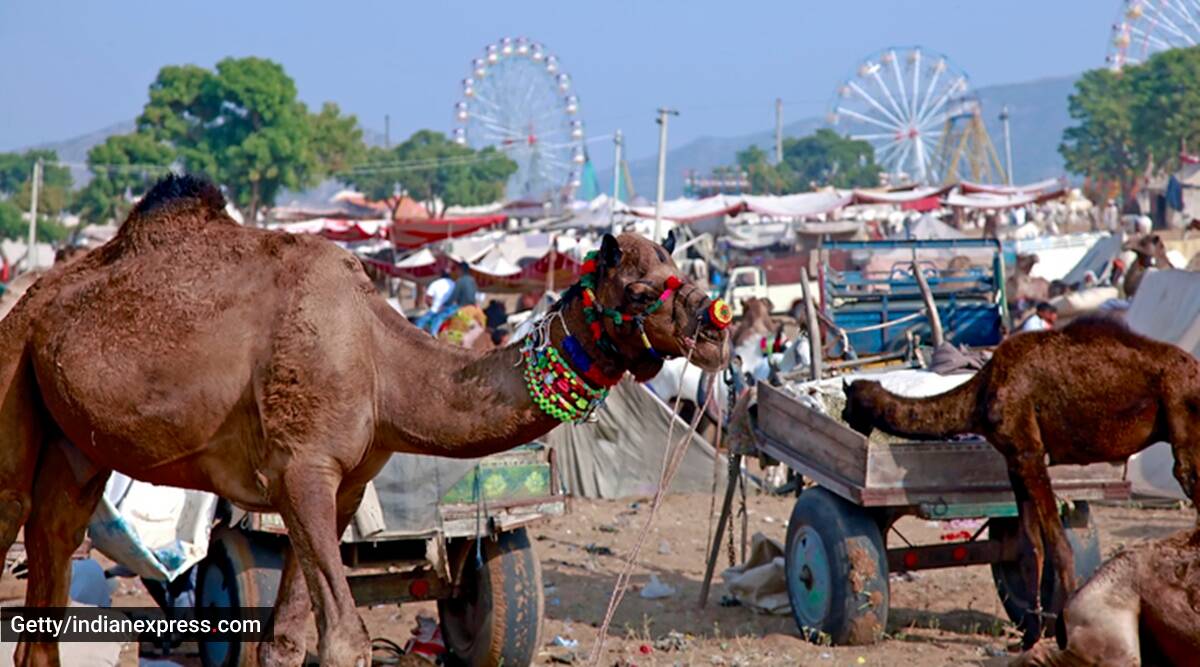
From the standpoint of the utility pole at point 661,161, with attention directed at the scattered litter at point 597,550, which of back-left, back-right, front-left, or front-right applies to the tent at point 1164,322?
front-left

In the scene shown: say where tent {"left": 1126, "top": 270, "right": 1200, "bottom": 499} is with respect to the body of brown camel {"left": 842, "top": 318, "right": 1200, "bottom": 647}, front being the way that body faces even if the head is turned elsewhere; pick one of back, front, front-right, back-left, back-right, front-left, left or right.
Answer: right

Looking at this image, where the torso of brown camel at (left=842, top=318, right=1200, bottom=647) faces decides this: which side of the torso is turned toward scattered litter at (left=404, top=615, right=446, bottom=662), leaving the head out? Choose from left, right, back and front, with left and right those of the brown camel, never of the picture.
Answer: front

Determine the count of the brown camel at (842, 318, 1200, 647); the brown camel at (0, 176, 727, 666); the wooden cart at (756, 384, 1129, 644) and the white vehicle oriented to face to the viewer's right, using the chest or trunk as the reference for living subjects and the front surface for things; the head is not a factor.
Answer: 1

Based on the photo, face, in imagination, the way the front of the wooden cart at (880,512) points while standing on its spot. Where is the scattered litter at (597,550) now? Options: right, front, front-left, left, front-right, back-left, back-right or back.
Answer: front

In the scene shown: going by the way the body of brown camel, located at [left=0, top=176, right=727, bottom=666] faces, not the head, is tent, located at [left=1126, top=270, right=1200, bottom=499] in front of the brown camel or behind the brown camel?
in front

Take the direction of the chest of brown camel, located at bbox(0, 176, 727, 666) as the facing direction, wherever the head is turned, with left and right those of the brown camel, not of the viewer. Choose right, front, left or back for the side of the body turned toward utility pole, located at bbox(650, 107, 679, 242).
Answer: left

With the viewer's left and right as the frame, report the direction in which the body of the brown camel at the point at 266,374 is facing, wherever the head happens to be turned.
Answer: facing to the right of the viewer

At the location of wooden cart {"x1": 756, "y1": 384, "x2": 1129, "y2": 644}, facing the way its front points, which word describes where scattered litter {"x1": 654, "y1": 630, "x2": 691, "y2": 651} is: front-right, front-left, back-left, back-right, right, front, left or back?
front-left

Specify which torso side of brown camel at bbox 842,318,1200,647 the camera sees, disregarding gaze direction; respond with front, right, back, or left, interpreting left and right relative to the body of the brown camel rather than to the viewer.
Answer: left

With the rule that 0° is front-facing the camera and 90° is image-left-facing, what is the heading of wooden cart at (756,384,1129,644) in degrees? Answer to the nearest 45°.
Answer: approximately 135°
